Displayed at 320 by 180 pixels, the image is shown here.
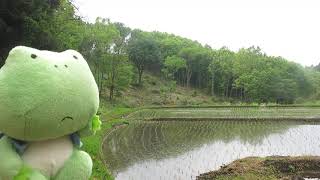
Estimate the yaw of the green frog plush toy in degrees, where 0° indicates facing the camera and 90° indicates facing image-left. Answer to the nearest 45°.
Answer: approximately 315°
